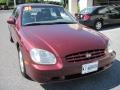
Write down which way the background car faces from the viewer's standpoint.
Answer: facing away from the viewer and to the right of the viewer

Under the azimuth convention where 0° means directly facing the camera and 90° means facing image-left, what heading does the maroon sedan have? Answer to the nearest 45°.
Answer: approximately 315°

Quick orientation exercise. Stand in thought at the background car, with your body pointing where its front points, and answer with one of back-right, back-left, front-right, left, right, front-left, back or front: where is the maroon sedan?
back-right

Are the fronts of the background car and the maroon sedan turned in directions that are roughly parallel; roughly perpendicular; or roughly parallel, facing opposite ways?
roughly perpendicular

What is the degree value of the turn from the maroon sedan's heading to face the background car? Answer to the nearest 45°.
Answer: approximately 135° to its left
